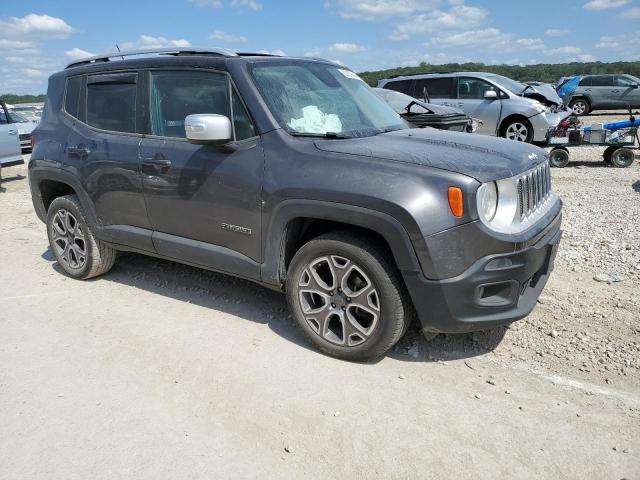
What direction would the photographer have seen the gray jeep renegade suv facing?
facing the viewer and to the right of the viewer

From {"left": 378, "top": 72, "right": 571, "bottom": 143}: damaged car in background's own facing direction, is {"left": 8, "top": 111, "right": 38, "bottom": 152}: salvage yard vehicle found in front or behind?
behind

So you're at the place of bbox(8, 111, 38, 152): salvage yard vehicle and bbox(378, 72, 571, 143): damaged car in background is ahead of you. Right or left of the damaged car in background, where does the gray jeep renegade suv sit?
right

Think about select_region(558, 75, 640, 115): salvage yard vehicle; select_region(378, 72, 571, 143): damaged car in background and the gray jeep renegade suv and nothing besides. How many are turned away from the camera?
0

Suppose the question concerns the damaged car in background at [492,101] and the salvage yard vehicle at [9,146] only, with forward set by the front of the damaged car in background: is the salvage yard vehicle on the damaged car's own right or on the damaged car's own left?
on the damaged car's own right

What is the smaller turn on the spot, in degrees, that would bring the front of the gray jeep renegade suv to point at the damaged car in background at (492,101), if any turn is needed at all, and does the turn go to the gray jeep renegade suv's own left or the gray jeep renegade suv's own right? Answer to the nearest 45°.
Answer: approximately 90° to the gray jeep renegade suv's own left

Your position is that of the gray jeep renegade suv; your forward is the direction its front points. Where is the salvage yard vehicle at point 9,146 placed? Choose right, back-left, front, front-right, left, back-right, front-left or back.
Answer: back

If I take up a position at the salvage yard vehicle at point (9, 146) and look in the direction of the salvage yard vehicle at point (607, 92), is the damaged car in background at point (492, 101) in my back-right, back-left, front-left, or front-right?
front-right

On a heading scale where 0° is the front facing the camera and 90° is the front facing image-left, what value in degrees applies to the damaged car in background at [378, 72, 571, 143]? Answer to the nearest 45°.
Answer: approximately 315°

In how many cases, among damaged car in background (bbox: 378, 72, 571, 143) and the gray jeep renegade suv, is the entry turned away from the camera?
0
